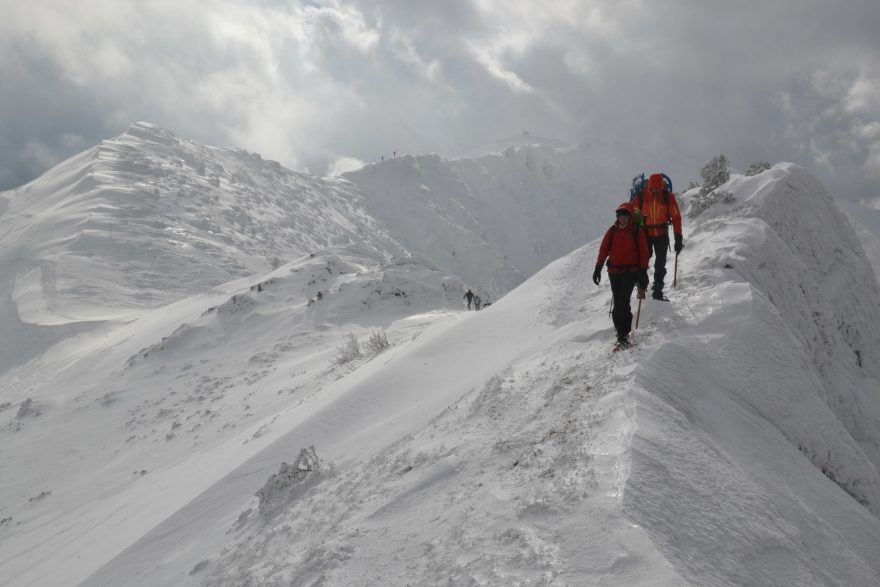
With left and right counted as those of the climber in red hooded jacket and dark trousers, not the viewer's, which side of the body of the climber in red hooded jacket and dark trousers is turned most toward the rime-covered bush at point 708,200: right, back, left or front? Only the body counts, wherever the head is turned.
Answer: back

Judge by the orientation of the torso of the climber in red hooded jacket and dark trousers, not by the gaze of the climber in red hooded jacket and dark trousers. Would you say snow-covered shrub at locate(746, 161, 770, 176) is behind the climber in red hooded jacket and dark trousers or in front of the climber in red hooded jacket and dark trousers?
behind

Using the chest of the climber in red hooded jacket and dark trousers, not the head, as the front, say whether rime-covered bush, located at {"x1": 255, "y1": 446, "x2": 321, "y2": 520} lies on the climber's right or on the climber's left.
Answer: on the climber's right

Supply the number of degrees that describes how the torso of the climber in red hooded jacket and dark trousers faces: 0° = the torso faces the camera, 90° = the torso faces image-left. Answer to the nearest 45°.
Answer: approximately 0°

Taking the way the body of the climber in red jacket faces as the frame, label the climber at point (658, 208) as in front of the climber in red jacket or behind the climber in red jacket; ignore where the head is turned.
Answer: behind

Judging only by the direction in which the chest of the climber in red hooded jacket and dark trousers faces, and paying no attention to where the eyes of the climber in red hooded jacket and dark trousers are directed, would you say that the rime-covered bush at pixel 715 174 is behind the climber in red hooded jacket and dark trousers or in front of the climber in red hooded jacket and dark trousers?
behind

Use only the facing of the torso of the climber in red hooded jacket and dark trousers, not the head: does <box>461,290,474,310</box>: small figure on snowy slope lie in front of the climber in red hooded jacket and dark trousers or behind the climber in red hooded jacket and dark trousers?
behind

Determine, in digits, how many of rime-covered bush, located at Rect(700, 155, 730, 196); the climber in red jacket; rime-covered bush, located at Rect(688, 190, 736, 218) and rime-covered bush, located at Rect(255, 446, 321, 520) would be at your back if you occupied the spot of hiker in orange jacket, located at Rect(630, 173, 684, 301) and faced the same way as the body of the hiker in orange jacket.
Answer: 2
